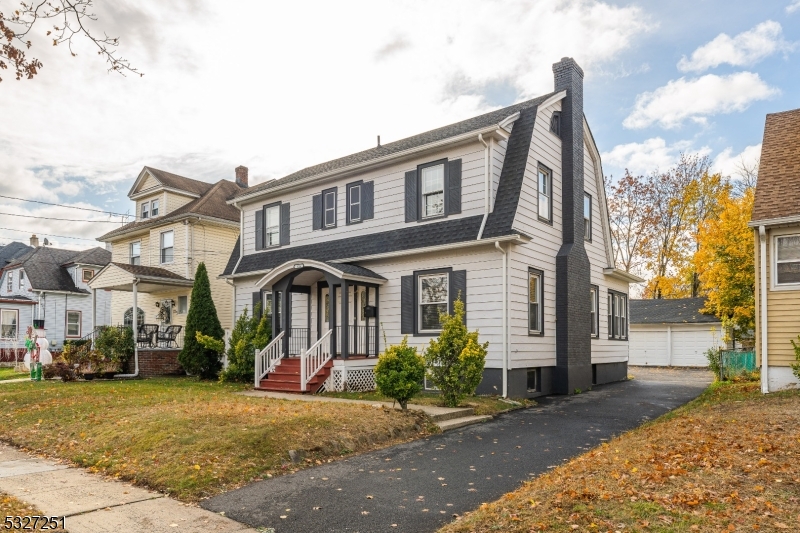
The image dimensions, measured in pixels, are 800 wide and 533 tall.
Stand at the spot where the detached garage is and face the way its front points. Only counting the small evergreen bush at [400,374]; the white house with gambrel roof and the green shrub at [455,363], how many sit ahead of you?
3

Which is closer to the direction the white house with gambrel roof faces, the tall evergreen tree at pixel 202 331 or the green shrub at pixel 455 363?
the green shrub

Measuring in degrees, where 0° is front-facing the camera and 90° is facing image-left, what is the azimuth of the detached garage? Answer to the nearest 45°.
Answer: approximately 0°

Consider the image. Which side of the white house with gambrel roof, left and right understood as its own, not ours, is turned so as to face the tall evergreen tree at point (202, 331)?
right

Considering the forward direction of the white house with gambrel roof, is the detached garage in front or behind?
behind

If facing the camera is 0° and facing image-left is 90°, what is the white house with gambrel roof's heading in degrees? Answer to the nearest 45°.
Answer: approximately 45°
